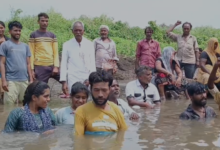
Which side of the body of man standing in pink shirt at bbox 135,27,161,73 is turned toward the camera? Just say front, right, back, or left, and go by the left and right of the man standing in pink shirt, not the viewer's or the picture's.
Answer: front

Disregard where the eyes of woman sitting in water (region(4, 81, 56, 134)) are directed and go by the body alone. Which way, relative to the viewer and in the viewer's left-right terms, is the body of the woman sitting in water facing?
facing the viewer and to the right of the viewer

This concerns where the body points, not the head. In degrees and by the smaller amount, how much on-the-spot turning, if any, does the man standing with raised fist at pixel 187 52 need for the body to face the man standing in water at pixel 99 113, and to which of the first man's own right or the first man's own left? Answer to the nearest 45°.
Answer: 0° — they already face them

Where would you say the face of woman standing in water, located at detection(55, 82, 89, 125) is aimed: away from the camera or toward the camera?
toward the camera

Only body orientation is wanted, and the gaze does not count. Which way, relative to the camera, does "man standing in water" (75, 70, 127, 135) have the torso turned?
toward the camera

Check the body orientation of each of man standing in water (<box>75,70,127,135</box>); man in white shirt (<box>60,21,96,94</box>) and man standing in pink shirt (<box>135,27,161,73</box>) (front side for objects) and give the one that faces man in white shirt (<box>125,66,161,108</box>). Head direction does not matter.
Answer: man standing in pink shirt (<box>135,27,161,73</box>)

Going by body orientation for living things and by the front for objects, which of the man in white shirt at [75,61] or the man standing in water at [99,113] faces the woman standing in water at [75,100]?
the man in white shirt

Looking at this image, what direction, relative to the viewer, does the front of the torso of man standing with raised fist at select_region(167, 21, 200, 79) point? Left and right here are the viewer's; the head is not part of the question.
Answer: facing the viewer

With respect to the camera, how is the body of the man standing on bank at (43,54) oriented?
toward the camera

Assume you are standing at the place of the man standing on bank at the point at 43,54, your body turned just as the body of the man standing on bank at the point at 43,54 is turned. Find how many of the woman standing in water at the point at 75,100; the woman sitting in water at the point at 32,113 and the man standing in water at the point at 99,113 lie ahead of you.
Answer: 3

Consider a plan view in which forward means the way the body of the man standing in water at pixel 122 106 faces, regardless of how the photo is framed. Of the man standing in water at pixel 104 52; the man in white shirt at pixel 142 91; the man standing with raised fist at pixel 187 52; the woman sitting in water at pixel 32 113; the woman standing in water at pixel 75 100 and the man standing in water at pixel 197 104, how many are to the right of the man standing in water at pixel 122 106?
2

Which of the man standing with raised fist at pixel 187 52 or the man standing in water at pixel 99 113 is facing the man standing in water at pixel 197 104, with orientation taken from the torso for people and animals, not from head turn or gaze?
the man standing with raised fist at pixel 187 52

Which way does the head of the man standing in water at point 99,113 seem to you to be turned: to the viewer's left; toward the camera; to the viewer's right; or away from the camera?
toward the camera

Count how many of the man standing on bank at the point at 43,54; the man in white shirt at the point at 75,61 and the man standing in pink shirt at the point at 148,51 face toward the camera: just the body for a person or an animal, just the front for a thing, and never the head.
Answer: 3

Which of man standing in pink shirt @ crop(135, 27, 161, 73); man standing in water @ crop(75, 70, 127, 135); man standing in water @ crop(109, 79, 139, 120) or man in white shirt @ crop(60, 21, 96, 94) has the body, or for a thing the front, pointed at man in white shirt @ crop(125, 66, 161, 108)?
man standing in pink shirt @ crop(135, 27, 161, 73)
